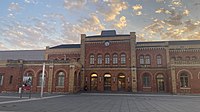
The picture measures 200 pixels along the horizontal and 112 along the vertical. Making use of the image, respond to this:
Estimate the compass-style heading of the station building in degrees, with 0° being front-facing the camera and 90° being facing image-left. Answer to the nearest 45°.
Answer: approximately 0°
